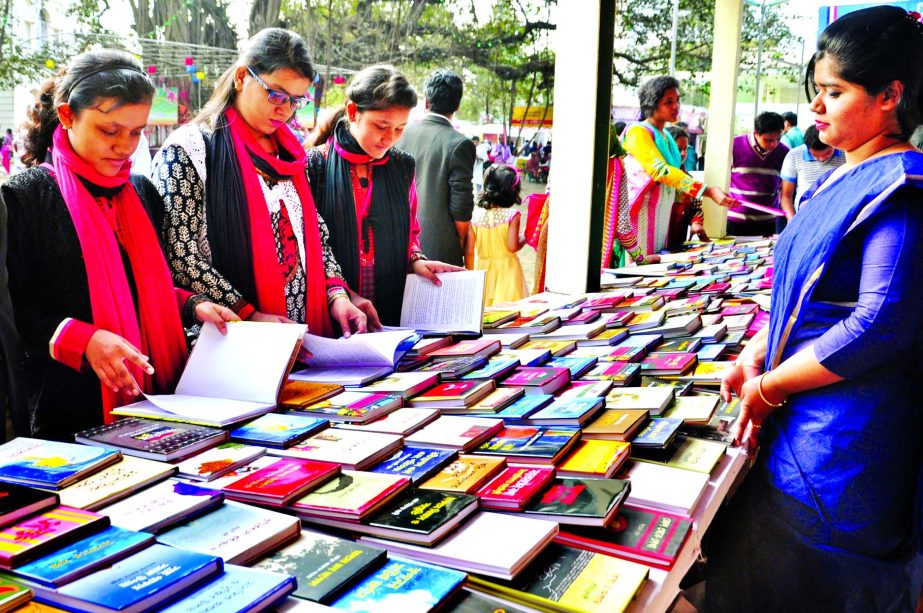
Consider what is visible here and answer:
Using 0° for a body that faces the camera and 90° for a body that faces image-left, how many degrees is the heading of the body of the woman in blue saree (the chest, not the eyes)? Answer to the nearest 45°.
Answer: approximately 90°

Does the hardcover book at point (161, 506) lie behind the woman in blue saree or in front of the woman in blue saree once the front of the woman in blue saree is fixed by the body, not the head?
in front

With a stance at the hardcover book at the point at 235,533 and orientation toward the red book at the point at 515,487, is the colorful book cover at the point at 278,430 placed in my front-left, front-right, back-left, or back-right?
front-left

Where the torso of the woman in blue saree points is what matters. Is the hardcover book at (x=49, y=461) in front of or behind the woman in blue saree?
in front

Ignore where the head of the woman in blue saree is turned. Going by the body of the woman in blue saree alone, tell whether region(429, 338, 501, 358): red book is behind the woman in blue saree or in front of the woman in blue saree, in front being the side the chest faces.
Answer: in front

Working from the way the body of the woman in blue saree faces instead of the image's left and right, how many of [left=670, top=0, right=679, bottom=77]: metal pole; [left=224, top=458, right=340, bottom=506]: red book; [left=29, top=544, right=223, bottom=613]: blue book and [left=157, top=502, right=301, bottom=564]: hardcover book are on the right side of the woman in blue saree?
1

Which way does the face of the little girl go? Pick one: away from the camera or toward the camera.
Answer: away from the camera

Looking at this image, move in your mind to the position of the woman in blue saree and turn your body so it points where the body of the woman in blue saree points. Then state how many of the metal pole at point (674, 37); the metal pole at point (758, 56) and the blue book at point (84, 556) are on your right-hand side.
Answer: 2

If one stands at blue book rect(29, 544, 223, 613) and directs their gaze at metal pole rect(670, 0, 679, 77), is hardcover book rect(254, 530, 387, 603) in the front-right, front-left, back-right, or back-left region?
front-right

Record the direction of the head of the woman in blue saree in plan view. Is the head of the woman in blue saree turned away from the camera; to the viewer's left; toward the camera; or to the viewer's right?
to the viewer's left

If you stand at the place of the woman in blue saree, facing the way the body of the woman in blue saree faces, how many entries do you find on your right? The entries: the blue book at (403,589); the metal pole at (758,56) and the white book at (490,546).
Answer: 1

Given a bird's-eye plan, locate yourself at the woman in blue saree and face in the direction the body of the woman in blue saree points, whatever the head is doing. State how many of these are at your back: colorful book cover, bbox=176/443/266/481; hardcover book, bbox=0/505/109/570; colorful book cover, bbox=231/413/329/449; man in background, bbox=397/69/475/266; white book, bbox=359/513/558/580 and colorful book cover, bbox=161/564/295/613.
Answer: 0

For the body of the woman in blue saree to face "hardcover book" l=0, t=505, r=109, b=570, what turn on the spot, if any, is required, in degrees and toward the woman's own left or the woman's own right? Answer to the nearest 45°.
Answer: approximately 45° to the woman's own left
